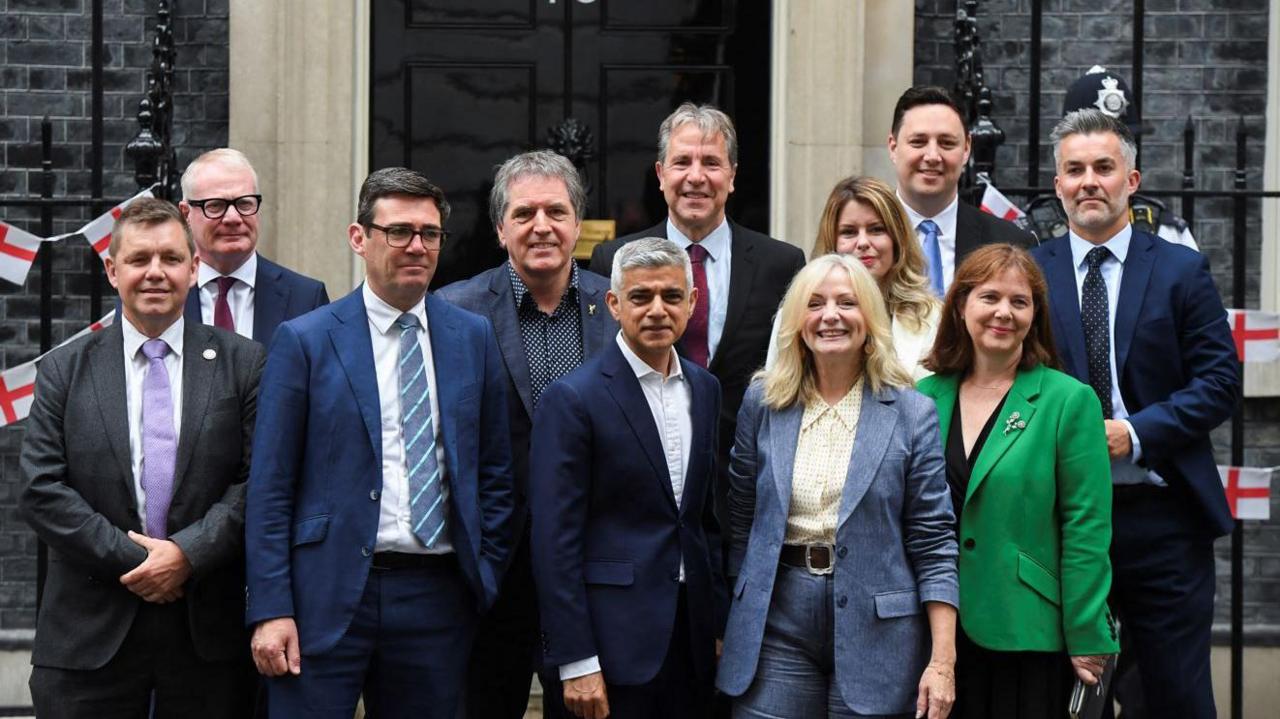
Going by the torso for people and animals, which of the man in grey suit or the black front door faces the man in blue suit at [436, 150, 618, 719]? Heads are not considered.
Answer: the black front door

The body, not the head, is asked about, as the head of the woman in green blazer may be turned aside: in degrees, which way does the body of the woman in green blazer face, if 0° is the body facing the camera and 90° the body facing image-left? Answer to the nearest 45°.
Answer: approximately 45°

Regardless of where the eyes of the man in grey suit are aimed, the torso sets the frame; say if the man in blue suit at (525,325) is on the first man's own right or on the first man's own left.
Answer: on the first man's own left

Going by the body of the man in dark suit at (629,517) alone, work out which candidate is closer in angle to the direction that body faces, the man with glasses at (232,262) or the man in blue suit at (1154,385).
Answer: the man in blue suit

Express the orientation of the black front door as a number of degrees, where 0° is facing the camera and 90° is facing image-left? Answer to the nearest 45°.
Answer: approximately 0°

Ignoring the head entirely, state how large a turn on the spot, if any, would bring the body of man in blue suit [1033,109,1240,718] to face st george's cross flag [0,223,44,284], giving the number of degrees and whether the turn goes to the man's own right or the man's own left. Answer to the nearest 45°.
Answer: approximately 45° to the man's own right

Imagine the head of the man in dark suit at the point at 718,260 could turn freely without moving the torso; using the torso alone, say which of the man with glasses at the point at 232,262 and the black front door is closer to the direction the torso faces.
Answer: the man with glasses

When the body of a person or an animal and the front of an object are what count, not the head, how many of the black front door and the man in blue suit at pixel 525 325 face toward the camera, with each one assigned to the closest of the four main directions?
2

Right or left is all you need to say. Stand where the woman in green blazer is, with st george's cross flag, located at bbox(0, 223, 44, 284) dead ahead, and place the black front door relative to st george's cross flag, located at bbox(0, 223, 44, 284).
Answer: right

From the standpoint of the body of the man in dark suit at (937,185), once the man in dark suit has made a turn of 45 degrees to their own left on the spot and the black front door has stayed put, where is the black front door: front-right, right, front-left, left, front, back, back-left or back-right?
back
